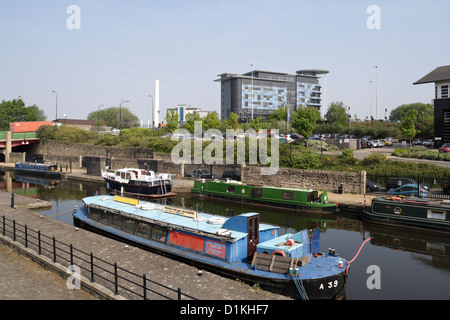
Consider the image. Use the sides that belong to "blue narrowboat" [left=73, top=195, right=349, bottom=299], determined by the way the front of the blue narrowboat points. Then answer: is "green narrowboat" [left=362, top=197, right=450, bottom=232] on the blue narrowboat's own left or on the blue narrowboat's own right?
on the blue narrowboat's own left

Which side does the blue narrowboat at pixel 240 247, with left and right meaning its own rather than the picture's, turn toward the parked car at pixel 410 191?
left
